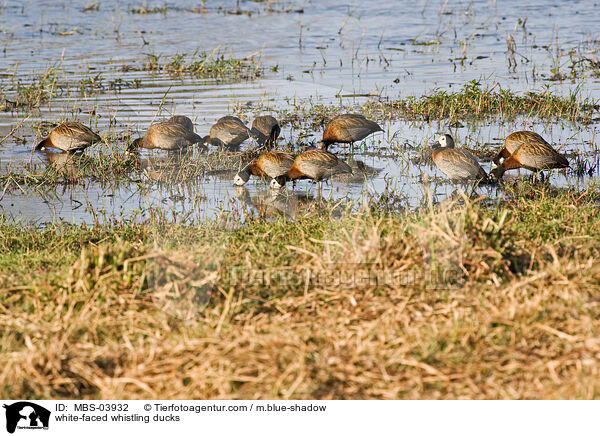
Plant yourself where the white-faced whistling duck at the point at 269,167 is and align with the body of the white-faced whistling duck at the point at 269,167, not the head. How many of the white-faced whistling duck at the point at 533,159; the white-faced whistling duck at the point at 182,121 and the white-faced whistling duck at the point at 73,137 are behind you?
1

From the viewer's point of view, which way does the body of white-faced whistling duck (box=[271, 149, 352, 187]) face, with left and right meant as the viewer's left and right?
facing to the left of the viewer

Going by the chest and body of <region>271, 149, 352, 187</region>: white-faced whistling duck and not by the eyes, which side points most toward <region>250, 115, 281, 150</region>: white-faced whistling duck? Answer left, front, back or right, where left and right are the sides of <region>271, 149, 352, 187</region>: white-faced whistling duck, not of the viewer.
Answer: right

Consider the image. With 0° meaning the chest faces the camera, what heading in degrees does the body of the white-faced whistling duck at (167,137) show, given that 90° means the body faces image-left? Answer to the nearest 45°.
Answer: approximately 90°

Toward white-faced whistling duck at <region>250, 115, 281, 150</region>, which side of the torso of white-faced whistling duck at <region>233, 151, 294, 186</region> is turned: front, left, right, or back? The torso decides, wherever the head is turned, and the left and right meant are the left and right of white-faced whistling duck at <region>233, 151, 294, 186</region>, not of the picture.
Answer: right

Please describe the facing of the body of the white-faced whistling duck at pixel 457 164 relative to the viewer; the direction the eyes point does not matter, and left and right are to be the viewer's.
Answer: facing to the left of the viewer

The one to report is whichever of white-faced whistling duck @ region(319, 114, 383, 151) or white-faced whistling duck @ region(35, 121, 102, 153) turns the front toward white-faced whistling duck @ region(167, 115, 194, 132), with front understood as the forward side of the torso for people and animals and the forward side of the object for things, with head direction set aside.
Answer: white-faced whistling duck @ region(319, 114, 383, 151)

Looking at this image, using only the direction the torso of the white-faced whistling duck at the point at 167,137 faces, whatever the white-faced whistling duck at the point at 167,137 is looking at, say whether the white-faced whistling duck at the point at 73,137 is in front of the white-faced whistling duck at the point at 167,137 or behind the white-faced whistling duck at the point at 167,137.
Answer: in front

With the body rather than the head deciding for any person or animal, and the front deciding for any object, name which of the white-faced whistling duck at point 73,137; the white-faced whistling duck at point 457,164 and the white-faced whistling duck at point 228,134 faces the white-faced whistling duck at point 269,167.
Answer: the white-faced whistling duck at point 457,164

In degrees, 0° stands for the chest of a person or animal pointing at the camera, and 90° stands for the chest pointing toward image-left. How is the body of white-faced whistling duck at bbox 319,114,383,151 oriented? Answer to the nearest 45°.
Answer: approximately 90°

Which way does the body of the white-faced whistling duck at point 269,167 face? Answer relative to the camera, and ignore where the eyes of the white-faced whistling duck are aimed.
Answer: to the viewer's left

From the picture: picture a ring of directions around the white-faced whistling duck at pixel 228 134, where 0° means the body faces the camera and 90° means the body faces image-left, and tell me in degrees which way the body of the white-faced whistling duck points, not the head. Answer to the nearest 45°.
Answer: approximately 90°
